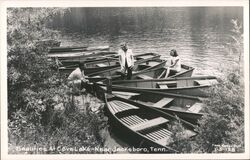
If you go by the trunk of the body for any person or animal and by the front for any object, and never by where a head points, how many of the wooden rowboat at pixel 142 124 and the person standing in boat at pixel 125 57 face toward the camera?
1

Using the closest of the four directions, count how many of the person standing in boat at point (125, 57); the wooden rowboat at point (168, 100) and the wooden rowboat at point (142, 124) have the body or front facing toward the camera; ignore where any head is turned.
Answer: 1

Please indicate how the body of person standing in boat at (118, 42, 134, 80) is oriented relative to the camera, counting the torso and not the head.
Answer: toward the camera

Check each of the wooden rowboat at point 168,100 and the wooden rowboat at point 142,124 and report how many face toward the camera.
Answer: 0

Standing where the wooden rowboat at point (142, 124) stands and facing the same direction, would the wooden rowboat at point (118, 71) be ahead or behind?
ahead

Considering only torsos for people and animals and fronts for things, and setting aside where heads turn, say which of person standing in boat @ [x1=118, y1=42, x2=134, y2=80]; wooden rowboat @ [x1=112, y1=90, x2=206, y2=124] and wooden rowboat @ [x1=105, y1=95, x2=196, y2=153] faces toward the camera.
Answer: the person standing in boat
